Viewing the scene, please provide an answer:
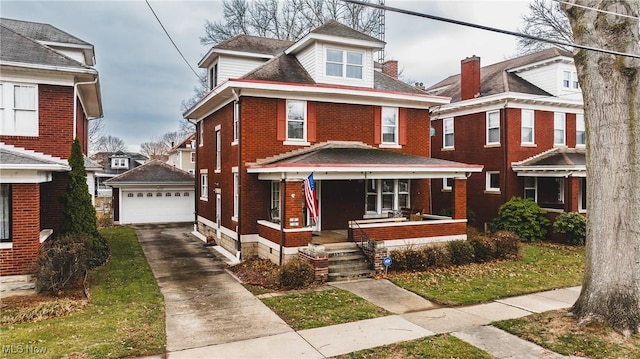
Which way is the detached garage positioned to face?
toward the camera

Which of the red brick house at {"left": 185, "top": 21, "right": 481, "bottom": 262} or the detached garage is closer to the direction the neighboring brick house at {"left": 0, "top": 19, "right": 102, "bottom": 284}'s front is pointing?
the red brick house

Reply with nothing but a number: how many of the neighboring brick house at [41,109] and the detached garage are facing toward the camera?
2

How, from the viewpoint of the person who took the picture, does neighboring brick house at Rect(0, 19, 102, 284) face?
facing the viewer

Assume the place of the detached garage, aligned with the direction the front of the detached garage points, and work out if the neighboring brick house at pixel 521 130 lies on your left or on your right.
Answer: on your left

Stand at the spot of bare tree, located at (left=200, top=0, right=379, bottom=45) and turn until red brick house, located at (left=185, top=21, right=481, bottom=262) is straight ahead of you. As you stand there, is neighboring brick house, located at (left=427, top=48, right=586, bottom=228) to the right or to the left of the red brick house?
left

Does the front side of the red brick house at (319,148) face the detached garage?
no

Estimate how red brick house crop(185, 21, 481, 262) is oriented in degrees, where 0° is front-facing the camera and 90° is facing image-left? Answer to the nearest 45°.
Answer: approximately 315°

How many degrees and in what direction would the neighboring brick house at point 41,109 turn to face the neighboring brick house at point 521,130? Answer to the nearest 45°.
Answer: approximately 90° to its left

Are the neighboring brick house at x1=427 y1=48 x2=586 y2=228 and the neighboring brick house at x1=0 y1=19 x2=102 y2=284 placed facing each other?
no

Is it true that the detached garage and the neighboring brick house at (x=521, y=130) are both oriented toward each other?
no

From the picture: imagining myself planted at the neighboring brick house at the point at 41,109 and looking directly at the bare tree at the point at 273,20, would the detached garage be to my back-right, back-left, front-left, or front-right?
front-left

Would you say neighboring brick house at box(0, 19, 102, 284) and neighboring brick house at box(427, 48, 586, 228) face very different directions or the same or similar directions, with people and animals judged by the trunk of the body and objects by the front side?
same or similar directions

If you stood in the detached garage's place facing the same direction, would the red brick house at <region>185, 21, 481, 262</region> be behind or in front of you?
in front

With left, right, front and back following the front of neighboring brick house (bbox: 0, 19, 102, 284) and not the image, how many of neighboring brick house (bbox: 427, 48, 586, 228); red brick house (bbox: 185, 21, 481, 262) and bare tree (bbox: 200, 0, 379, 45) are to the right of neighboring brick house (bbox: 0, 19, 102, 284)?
0

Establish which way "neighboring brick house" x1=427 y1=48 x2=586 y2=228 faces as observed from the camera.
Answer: facing the viewer and to the right of the viewer

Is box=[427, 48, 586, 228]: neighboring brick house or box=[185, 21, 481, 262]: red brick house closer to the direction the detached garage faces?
the red brick house

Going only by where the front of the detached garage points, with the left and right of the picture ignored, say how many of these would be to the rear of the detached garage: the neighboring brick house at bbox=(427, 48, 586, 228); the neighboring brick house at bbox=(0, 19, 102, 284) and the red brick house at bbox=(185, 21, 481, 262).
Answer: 0

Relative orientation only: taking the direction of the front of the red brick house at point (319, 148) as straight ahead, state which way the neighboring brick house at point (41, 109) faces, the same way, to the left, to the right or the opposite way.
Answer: the same way

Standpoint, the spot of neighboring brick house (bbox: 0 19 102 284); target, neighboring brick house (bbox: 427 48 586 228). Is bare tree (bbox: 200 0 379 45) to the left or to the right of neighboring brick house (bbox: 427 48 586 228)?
left

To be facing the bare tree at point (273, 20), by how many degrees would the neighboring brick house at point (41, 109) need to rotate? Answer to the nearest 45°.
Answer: approximately 135° to its left
